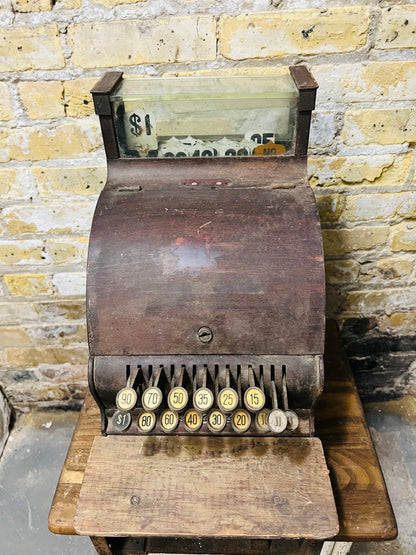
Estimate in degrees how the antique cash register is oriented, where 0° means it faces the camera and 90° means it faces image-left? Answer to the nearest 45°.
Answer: approximately 0°
